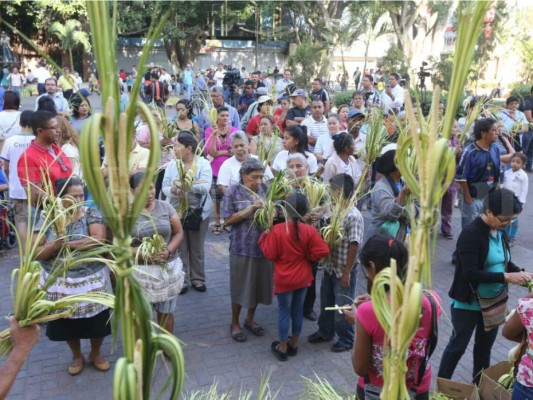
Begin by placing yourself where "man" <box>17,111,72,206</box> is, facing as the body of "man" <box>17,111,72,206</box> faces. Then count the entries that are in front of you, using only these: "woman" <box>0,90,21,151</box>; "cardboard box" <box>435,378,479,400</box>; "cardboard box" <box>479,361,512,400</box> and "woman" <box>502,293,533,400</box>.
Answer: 3

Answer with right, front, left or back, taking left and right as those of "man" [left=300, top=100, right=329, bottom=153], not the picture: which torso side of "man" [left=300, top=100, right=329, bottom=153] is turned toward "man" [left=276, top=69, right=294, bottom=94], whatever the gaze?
back

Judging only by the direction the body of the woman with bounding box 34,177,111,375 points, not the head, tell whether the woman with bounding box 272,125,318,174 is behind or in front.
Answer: behind

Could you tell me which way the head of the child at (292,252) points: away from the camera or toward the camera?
away from the camera

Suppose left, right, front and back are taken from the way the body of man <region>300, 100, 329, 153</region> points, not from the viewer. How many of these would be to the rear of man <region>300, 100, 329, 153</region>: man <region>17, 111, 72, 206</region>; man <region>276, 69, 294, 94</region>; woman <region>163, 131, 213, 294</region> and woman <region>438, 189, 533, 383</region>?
1

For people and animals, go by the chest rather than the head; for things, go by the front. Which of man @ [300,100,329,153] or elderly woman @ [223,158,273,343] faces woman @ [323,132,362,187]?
the man

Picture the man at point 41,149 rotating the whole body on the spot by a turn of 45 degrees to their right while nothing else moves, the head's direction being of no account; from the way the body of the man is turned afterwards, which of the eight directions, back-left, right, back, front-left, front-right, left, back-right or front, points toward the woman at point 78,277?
front

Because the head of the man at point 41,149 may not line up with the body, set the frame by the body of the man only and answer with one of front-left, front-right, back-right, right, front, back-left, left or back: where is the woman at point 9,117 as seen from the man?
back-left

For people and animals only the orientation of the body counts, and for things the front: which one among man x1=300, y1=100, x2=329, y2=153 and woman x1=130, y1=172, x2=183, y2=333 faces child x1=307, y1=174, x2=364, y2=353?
the man

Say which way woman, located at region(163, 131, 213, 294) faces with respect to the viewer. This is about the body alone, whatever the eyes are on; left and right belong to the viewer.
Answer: facing the viewer and to the left of the viewer

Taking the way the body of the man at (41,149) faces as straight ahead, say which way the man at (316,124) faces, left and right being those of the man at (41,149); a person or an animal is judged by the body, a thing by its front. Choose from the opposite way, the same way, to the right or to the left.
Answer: to the right

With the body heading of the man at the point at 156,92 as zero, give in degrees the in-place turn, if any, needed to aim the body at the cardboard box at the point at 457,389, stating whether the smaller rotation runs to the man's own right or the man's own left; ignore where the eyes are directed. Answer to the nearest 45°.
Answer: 0° — they already face it

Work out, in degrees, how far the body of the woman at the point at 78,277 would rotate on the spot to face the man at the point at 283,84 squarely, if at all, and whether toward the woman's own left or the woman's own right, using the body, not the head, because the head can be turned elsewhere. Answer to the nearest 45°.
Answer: approximately 180°

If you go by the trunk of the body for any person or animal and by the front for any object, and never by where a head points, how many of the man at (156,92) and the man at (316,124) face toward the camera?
2

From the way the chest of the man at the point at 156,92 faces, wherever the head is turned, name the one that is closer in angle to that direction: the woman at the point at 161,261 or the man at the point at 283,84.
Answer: the woman

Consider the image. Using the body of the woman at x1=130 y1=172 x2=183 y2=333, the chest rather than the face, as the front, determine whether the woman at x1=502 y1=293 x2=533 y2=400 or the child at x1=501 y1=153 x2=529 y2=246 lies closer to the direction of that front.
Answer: the woman
